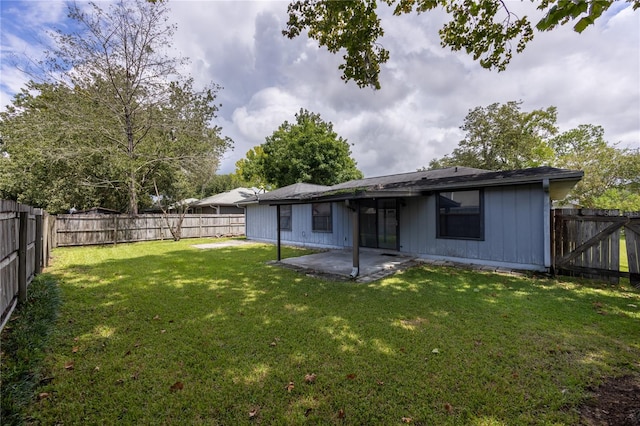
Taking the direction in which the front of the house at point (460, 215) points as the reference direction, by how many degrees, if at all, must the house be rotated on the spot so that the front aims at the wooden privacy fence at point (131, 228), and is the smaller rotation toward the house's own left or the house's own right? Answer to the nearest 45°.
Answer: approximately 135° to the house's own left

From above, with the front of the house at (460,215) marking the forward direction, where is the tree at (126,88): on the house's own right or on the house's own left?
on the house's own left

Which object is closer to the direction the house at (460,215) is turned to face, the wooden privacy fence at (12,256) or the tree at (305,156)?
the tree

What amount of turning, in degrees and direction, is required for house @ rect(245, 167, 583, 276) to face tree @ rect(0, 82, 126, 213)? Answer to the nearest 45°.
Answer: approximately 135° to its left

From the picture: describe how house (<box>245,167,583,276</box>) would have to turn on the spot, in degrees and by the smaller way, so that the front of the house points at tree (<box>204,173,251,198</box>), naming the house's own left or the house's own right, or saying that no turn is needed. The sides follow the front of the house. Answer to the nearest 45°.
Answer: approximately 90° to the house's own left

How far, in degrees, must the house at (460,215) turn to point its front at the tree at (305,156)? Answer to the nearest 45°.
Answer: approximately 90° to its left

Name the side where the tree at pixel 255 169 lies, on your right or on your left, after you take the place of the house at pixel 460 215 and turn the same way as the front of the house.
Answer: on your left

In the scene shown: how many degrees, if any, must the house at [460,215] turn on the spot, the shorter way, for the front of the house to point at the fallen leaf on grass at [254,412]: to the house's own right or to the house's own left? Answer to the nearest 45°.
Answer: approximately 135° to the house's own right

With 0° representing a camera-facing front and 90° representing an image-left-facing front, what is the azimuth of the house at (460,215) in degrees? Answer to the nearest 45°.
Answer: approximately 225°

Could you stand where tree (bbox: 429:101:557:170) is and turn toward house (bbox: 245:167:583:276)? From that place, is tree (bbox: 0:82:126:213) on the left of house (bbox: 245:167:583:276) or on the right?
right

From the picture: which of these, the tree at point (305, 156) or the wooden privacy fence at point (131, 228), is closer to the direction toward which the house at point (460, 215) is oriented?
the tree

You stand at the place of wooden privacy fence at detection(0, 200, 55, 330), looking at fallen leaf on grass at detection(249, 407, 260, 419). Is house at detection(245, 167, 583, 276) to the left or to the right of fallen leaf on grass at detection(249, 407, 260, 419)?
left

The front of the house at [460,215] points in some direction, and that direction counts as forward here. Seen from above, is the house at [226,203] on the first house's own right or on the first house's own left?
on the first house's own left

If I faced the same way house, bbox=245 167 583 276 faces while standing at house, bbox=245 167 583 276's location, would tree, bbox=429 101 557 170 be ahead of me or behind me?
ahead
